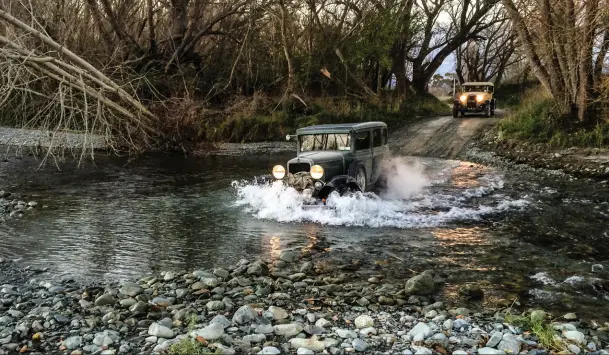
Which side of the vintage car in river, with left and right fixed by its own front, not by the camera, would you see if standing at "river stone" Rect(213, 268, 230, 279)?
front

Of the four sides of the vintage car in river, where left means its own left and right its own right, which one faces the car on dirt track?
back

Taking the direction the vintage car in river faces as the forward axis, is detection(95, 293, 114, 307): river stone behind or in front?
in front

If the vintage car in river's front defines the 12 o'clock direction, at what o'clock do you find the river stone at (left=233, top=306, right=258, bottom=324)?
The river stone is roughly at 11 o'clock from the vintage car in river.

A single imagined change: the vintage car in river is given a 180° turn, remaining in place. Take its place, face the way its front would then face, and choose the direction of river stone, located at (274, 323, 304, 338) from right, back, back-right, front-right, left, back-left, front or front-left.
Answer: back-right

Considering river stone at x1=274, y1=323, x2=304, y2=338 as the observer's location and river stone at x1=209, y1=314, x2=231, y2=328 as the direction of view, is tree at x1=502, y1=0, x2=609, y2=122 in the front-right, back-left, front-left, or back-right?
back-right

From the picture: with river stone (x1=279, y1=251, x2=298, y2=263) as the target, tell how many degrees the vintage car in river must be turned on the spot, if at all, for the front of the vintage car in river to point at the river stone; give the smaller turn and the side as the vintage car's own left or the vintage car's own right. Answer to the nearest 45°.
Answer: approximately 45° to the vintage car's own left

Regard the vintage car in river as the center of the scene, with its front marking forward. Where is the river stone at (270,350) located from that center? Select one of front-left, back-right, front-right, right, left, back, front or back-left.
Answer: front-left

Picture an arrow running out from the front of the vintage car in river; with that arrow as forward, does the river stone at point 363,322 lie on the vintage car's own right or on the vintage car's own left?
on the vintage car's own left

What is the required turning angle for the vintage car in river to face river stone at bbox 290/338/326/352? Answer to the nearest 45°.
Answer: approximately 45° to its left

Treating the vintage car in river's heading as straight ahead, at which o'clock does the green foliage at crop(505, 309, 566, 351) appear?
The green foliage is roughly at 10 o'clock from the vintage car in river.

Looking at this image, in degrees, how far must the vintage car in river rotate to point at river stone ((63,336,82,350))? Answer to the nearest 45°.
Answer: approximately 45° to its left

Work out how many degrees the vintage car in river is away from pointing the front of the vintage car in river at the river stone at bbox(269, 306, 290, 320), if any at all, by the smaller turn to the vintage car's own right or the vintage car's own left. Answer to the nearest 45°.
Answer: approximately 45° to the vintage car's own left

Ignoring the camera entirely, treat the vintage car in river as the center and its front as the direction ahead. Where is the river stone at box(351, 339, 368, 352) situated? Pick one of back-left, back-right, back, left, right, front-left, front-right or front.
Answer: front-left

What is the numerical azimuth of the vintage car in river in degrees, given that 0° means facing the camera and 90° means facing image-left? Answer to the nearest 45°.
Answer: approximately 45°

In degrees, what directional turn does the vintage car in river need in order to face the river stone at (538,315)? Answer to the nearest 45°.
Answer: approximately 45° to its left

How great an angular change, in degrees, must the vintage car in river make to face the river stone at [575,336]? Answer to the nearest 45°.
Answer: approximately 45° to its left
